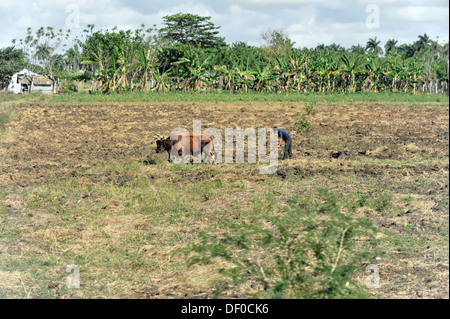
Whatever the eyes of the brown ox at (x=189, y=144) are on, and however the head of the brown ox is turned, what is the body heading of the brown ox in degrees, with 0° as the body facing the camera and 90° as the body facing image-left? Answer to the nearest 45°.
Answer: approximately 90°

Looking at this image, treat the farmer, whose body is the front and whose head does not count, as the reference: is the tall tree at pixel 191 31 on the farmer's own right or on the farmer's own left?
on the farmer's own right

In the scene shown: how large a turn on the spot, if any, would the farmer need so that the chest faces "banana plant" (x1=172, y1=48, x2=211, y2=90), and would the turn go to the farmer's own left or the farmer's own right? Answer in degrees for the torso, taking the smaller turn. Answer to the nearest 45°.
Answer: approximately 90° to the farmer's own right

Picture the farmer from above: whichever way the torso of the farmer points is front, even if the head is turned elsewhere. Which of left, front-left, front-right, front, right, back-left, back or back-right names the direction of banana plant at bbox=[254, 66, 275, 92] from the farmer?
right

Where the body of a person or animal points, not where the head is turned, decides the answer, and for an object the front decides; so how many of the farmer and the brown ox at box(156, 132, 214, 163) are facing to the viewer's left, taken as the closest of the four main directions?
2

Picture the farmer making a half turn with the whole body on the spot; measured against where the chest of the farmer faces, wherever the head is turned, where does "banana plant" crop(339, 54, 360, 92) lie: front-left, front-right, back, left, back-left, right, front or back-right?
left

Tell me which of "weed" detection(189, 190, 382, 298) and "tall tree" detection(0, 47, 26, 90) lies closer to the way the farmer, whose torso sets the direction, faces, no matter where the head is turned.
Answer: the tall tree

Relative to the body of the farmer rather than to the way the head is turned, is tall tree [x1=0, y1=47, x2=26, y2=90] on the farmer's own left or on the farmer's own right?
on the farmer's own right

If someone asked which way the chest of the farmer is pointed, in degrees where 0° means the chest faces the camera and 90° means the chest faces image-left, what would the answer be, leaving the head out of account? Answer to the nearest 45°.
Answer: approximately 90°

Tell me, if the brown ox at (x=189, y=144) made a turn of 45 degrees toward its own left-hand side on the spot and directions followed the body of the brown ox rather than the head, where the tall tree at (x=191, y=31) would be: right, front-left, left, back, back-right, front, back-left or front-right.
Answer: back-right

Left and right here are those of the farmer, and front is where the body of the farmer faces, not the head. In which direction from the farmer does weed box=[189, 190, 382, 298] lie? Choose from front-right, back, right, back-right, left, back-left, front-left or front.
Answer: left
